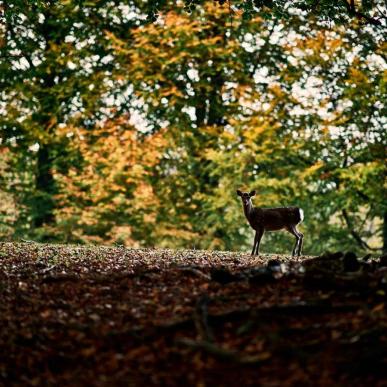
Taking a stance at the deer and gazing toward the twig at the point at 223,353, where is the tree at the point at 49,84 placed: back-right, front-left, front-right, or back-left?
back-right

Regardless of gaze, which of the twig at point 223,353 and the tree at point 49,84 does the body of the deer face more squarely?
the tree

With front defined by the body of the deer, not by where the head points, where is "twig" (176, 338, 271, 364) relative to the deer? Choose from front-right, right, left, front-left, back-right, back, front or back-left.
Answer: left

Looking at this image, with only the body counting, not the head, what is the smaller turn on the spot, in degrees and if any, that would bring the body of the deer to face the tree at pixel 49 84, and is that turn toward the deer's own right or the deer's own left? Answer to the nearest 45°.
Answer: approximately 45° to the deer's own right

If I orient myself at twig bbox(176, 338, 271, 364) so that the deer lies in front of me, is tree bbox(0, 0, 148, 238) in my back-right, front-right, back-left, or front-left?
front-left

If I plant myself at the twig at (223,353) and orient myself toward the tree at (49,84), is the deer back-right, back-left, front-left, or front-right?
front-right

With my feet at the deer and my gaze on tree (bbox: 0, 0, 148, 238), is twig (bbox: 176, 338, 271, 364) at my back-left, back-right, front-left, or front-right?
back-left

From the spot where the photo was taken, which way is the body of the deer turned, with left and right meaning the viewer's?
facing to the left of the viewer
